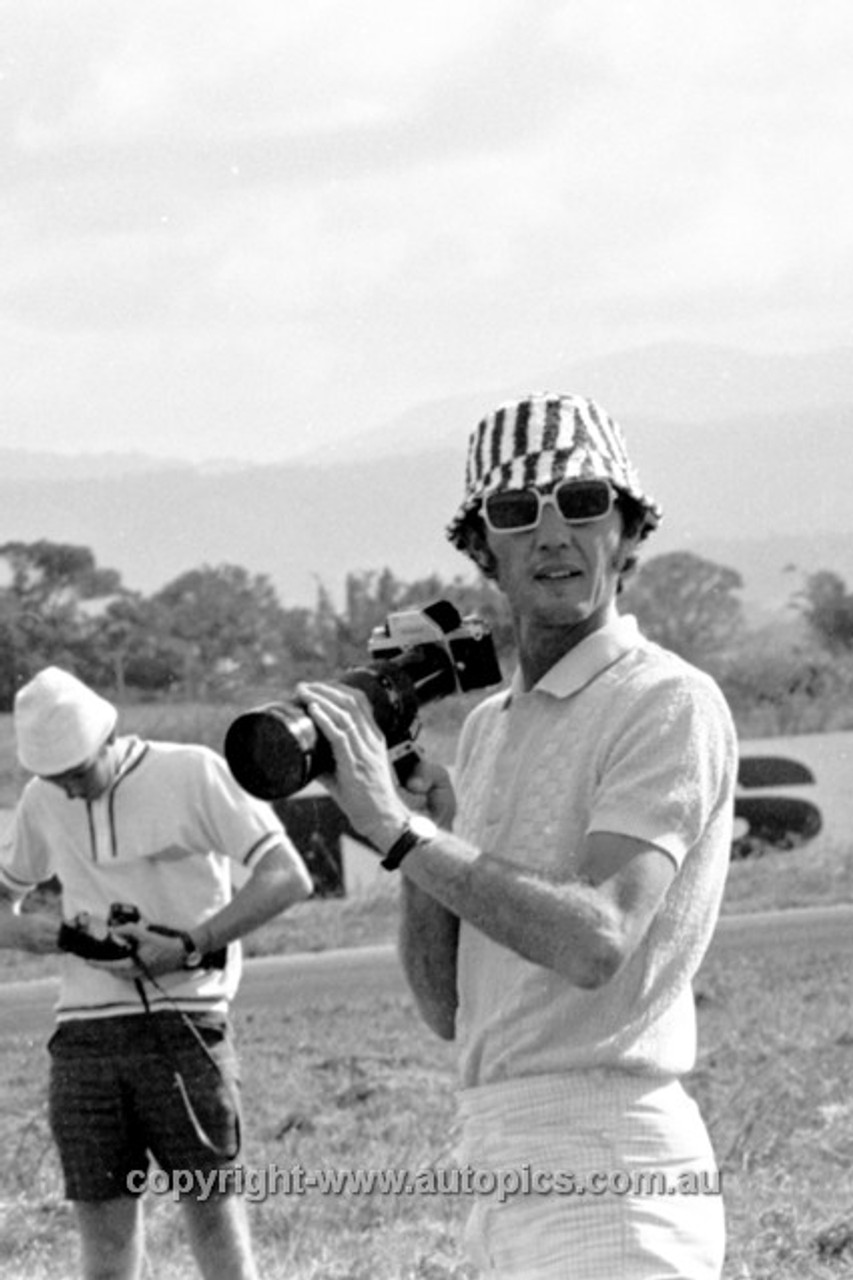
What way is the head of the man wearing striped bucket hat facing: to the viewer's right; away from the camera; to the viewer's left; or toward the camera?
toward the camera
